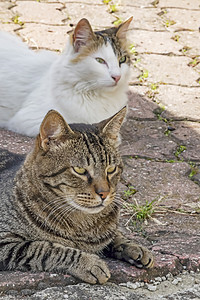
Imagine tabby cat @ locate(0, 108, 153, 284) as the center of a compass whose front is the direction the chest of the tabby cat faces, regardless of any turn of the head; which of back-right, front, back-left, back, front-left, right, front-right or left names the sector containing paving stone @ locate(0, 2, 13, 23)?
back-left

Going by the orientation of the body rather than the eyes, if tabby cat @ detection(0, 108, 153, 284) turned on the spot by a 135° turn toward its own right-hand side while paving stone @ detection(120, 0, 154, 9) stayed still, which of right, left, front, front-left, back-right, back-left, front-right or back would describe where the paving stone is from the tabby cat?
right

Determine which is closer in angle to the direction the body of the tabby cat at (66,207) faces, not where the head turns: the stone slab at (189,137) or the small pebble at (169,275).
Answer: the small pebble

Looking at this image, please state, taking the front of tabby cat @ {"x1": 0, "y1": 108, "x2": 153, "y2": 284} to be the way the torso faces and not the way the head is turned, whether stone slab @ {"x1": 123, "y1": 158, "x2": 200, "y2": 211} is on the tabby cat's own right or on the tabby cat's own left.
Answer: on the tabby cat's own left

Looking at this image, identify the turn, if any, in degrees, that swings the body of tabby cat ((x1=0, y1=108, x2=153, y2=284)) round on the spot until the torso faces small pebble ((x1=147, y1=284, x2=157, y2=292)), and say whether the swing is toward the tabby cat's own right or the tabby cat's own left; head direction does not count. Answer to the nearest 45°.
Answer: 0° — it already faces it

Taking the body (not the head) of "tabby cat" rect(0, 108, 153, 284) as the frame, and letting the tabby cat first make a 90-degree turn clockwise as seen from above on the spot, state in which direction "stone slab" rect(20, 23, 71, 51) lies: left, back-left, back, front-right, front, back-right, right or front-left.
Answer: back-right

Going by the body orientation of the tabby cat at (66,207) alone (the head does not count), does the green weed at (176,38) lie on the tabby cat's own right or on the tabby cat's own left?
on the tabby cat's own left

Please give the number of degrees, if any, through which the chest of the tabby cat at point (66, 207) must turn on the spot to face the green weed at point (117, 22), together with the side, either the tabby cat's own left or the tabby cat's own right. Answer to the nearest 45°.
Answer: approximately 135° to the tabby cat's own left

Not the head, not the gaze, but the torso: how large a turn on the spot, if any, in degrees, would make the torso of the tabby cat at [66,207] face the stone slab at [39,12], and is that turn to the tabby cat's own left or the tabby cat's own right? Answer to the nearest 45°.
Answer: approximately 135° to the tabby cat's own left

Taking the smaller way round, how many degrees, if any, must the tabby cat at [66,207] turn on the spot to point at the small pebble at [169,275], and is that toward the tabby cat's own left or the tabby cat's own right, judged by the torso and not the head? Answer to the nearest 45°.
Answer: approximately 45° to the tabby cat's own left

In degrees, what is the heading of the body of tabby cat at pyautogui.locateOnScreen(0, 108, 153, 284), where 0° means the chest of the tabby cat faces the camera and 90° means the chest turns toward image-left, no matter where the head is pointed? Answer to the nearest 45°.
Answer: approximately 315°

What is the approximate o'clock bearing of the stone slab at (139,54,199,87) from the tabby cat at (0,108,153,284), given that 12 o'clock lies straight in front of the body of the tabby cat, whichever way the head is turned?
The stone slab is roughly at 8 o'clock from the tabby cat.
